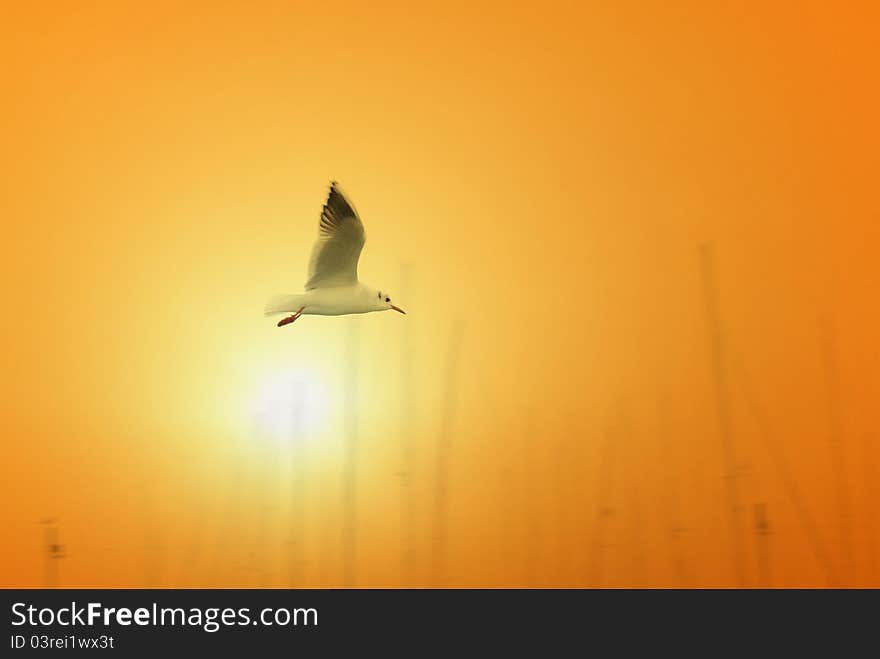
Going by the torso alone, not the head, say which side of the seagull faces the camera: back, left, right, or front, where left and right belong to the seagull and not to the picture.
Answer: right
